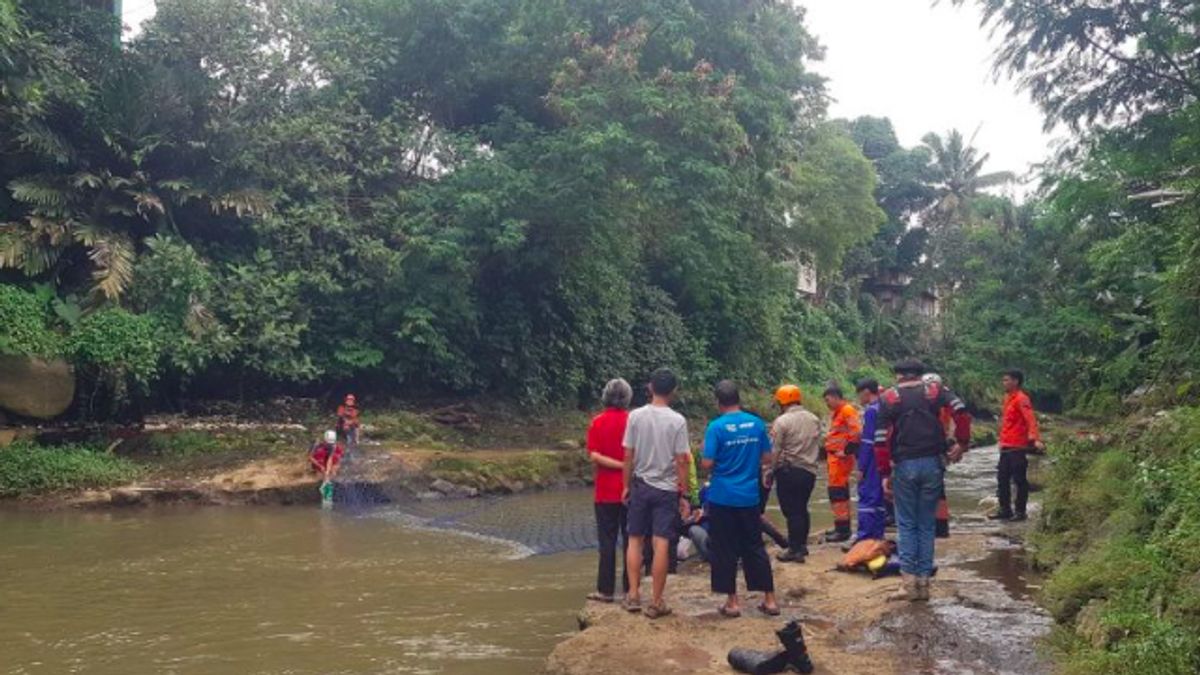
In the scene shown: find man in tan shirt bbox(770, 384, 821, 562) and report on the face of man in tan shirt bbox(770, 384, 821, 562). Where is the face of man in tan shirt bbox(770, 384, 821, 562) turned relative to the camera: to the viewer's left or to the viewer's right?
to the viewer's left

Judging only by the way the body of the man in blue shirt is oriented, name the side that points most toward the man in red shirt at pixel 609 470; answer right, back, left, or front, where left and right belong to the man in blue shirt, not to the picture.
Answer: left

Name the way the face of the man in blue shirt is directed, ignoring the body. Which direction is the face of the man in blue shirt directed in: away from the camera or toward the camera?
away from the camera

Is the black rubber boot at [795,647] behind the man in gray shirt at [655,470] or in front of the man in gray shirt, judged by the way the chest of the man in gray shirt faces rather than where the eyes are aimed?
behind

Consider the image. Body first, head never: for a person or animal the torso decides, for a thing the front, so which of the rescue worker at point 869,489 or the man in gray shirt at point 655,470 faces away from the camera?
the man in gray shirt

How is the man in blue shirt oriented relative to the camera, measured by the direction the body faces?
away from the camera

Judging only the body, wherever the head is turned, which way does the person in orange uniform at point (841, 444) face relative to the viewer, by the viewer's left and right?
facing to the left of the viewer

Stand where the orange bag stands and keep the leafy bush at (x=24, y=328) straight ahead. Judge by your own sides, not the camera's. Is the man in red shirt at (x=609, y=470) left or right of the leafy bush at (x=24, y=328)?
left

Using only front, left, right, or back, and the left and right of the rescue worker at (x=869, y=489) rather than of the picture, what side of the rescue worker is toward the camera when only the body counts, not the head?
left

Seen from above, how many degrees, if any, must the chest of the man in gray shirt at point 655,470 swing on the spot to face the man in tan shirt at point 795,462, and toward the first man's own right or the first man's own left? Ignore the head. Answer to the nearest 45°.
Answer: approximately 45° to the first man's own right

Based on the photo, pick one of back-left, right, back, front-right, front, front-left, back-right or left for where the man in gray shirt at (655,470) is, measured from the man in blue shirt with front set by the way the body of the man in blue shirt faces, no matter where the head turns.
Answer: left

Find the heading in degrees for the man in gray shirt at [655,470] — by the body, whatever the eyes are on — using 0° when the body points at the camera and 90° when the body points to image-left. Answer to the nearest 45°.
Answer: approximately 180°

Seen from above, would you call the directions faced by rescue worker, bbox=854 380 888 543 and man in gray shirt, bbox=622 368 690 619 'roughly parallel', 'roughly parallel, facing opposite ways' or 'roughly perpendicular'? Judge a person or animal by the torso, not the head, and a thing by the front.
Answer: roughly perpendicular
